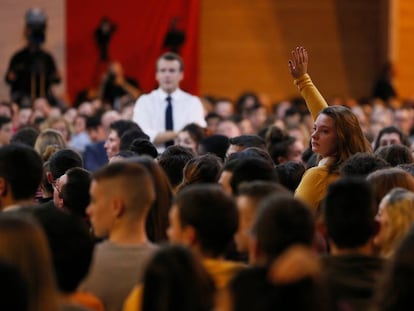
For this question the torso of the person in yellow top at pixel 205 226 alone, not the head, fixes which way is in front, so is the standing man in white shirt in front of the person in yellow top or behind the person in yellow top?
in front

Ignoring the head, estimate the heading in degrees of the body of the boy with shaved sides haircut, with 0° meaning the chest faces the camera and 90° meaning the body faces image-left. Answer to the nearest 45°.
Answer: approximately 135°

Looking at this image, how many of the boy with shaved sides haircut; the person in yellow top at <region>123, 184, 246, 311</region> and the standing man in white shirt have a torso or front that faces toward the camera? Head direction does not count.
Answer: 1

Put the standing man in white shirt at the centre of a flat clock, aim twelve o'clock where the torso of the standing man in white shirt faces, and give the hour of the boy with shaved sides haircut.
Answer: The boy with shaved sides haircut is roughly at 12 o'clock from the standing man in white shirt.

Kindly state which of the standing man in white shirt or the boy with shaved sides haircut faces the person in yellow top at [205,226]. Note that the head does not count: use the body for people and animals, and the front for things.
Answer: the standing man in white shirt

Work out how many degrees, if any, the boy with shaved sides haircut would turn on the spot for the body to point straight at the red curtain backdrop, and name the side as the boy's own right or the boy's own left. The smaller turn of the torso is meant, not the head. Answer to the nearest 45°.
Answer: approximately 45° to the boy's own right

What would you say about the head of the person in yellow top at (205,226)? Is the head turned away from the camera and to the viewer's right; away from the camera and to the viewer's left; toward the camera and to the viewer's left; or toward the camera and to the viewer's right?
away from the camera and to the viewer's left

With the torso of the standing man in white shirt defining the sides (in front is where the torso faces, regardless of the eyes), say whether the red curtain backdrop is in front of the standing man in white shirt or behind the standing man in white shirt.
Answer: behind

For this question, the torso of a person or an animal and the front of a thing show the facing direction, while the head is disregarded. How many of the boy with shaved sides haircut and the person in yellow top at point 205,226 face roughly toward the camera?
0

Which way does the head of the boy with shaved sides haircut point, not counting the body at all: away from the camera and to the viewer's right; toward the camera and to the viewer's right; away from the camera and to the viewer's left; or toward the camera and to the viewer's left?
away from the camera and to the viewer's left

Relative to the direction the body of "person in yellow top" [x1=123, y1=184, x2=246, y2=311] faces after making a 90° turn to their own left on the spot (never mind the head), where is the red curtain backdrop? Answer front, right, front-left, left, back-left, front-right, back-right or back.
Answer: back-right

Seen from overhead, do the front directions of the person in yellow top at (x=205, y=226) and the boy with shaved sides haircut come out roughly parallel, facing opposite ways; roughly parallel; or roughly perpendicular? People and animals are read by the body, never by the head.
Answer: roughly parallel

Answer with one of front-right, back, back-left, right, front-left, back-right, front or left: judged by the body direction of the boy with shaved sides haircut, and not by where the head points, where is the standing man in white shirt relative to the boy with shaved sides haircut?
front-right

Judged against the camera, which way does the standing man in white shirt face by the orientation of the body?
toward the camera

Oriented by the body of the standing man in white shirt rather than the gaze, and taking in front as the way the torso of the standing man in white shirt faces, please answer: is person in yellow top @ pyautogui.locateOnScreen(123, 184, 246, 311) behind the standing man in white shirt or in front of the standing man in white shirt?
in front

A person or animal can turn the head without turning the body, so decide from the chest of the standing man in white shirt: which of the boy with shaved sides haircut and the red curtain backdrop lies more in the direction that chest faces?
the boy with shaved sides haircut
